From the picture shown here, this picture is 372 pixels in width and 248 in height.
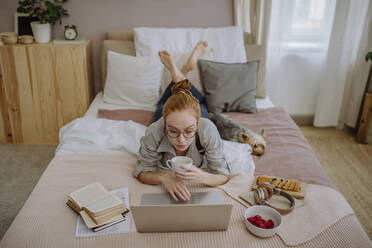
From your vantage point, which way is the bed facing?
toward the camera

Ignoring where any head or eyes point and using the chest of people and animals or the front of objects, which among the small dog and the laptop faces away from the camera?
the laptop

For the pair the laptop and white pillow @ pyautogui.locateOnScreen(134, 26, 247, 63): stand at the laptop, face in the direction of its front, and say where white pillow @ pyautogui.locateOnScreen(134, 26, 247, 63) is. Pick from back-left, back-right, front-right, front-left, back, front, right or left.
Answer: front

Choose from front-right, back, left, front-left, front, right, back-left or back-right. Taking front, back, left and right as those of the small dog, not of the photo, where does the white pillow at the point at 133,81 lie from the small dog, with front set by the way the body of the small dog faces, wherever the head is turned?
back

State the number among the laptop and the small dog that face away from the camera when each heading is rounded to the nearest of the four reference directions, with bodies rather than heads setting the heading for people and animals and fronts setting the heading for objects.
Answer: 1

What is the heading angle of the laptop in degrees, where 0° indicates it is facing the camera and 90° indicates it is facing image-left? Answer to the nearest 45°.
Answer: approximately 180°

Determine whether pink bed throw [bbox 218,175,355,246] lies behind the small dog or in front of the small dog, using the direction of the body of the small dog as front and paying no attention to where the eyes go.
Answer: in front

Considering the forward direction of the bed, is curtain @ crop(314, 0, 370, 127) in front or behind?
behind

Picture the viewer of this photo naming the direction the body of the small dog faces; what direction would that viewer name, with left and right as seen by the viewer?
facing the viewer and to the right of the viewer

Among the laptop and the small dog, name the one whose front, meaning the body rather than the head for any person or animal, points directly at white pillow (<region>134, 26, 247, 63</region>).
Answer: the laptop

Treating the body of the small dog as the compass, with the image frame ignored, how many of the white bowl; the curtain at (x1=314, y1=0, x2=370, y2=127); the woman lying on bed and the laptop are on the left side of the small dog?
1

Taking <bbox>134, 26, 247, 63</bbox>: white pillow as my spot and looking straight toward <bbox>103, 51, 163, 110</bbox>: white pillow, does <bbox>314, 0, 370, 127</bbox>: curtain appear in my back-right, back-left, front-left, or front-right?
back-left
